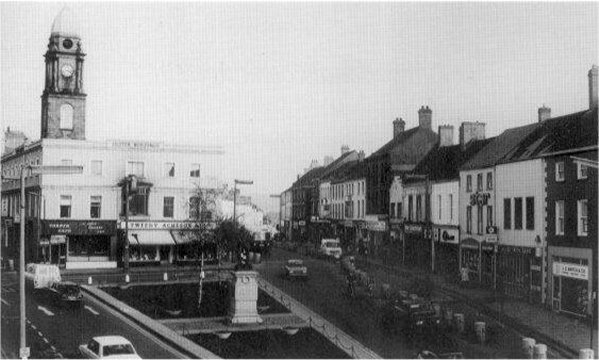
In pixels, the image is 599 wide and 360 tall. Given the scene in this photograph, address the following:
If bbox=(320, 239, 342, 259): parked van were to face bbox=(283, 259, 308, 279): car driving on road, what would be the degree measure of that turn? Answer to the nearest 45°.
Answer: approximately 45° to its right

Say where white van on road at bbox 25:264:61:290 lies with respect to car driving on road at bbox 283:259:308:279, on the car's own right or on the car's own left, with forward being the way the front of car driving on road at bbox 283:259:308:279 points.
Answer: on the car's own right

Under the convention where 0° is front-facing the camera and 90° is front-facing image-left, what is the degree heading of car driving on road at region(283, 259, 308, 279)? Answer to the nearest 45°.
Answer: approximately 315°

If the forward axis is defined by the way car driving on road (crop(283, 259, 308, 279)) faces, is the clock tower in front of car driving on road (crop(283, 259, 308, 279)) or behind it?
behind

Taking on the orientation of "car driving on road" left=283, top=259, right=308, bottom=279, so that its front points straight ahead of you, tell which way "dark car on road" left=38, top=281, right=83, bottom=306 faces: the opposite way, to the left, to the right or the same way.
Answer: the opposite way

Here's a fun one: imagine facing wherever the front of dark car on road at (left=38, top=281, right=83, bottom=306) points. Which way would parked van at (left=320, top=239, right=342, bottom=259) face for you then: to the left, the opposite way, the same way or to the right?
the opposite way
